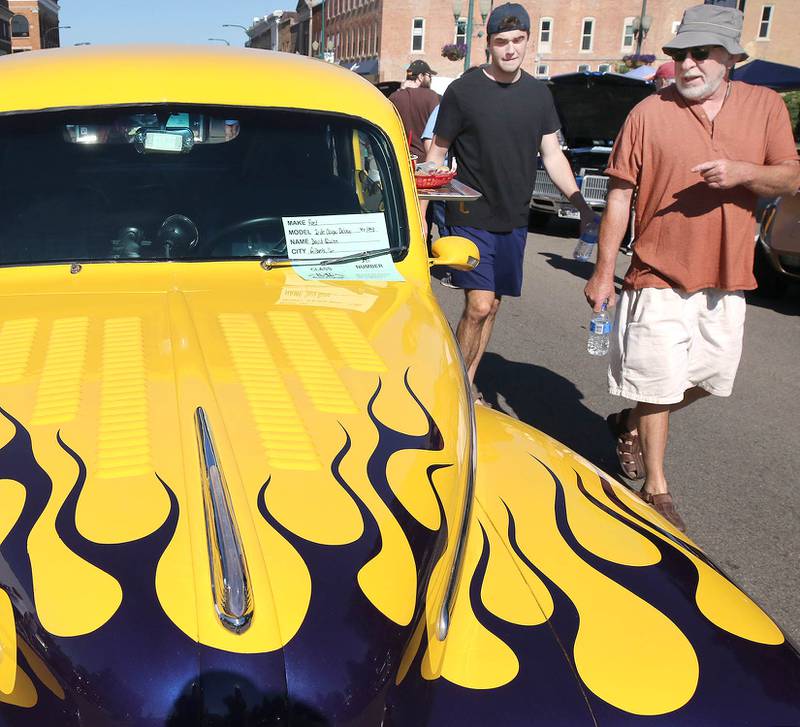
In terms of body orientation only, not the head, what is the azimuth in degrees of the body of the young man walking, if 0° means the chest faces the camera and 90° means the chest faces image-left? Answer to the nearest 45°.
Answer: approximately 0°

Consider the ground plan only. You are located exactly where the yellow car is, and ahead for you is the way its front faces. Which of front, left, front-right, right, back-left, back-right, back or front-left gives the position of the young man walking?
left

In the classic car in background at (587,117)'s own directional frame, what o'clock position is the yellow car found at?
The yellow car is roughly at 12 o'clock from the classic car in background.

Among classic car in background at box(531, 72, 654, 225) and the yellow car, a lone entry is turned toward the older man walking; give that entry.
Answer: the classic car in background

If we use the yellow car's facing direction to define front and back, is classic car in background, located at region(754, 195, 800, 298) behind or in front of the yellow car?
behind

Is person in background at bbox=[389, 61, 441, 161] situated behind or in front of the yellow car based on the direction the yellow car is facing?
behind

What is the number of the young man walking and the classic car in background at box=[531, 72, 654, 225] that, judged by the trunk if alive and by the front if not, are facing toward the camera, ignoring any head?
2

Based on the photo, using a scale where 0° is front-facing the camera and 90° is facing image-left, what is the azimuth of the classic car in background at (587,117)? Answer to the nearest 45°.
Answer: approximately 0°
